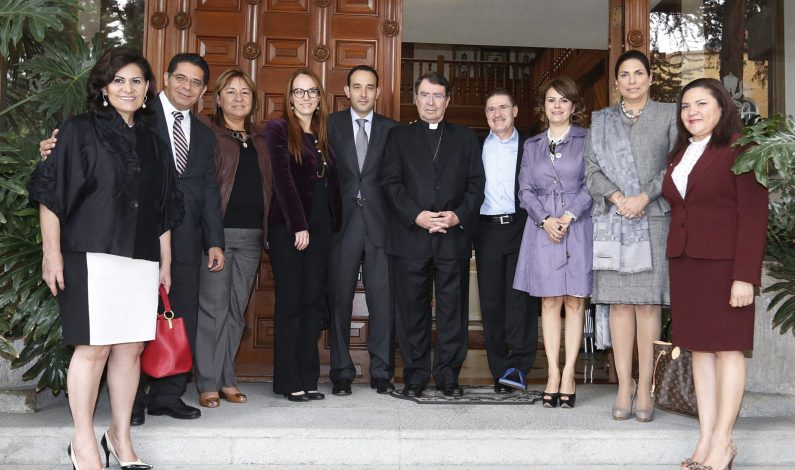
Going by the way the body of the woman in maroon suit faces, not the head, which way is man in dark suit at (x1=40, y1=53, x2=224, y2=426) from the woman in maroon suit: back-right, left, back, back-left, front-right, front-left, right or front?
front-right

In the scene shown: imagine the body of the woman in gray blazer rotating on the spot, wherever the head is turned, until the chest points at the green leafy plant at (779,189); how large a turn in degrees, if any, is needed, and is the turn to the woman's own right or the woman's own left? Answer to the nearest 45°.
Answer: approximately 90° to the woman's own left

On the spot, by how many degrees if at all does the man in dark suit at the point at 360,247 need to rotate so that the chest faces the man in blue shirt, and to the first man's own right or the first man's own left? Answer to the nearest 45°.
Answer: approximately 90° to the first man's own left

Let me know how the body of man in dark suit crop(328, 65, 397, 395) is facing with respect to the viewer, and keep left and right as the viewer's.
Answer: facing the viewer

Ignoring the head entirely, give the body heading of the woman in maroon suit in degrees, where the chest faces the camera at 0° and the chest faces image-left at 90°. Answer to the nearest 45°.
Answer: approximately 45°

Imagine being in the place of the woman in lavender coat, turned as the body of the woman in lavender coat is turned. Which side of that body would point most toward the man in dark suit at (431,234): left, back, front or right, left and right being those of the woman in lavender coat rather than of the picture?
right

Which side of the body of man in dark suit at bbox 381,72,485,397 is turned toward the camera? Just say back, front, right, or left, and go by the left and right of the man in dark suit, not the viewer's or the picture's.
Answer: front

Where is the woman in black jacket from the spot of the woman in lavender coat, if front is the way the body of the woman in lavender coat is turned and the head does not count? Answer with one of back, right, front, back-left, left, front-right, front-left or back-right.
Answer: front-right
